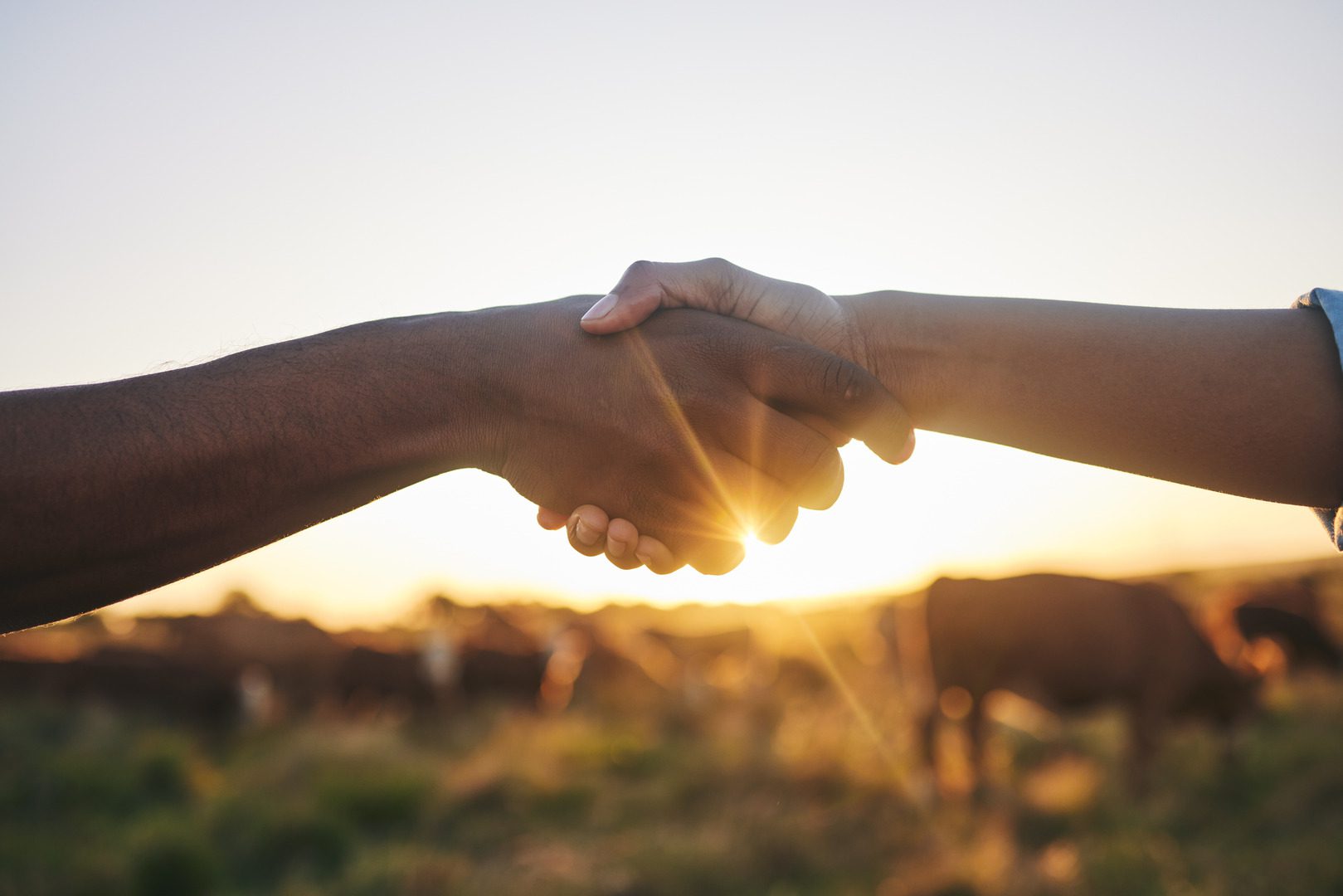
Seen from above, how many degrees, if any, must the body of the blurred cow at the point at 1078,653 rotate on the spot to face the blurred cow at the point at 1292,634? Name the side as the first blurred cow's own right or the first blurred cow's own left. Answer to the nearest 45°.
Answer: approximately 45° to the first blurred cow's own left

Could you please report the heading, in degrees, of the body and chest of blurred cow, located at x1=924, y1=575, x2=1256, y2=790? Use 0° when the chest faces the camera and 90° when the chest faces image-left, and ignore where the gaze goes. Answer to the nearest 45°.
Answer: approximately 270°
